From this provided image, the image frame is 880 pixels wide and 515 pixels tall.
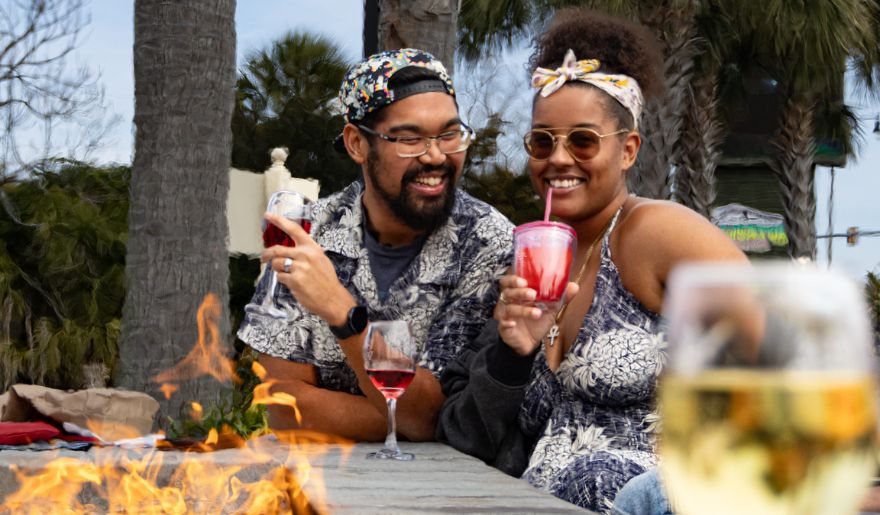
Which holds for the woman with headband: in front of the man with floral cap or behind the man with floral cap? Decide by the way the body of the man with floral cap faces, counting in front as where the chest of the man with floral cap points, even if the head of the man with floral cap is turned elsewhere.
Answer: in front

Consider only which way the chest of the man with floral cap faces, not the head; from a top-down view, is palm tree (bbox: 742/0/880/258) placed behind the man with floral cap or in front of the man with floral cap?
behind

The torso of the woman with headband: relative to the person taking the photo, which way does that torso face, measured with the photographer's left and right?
facing the viewer and to the left of the viewer

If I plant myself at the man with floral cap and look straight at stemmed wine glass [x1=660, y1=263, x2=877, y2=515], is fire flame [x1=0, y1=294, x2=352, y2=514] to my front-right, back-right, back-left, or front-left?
front-right

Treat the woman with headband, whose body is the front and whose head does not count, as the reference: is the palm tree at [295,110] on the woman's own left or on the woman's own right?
on the woman's own right

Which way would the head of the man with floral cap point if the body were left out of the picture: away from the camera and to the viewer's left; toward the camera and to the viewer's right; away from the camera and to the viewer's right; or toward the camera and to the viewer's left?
toward the camera and to the viewer's right

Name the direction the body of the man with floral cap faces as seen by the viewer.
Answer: toward the camera

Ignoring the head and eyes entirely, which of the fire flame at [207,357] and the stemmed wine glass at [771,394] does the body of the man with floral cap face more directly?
the stemmed wine glass

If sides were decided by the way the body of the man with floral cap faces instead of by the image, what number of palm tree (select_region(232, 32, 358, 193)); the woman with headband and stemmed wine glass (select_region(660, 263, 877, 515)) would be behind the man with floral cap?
1

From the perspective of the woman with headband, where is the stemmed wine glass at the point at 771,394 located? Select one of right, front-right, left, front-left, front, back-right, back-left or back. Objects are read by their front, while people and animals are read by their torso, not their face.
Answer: front-left

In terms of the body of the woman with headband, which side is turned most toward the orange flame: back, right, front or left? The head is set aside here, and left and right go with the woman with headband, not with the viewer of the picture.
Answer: right

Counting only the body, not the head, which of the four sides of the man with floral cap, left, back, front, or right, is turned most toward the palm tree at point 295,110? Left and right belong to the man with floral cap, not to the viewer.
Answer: back

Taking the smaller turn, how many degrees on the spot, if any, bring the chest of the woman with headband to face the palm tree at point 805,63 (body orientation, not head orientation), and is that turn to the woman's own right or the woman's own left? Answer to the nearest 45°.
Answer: approximately 135° to the woman's own right

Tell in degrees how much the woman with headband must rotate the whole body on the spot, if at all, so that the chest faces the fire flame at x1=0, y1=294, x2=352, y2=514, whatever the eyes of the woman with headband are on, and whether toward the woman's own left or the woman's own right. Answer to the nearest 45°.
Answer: approximately 45° to the woman's own right

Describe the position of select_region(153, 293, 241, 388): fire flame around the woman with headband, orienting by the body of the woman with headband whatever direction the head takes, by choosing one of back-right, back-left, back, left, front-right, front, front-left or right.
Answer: right

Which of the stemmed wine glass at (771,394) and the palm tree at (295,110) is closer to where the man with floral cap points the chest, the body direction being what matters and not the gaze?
the stemmed wine glass

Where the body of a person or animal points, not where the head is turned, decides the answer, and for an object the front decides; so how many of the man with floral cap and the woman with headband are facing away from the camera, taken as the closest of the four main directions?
0
